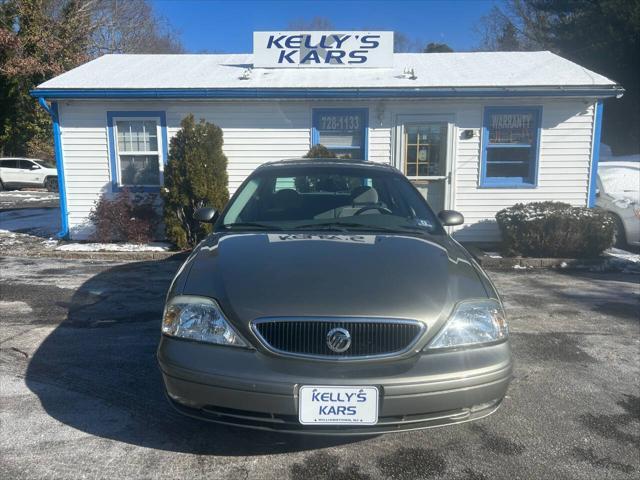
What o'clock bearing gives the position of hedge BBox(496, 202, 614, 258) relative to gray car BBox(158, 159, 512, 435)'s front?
The hedge is roughly at 7 o'clock from the gray car.

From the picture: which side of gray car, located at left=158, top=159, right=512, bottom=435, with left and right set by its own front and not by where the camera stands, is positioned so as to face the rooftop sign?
back

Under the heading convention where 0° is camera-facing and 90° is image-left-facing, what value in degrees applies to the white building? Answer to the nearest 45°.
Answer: approximately 0°

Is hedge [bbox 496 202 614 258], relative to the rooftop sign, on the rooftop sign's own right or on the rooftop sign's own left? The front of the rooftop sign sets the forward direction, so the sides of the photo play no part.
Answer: on the rooftop sign's own left

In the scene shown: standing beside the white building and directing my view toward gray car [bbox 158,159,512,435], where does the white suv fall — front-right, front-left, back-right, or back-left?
back-right

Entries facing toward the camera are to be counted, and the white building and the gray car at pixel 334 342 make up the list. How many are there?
2
